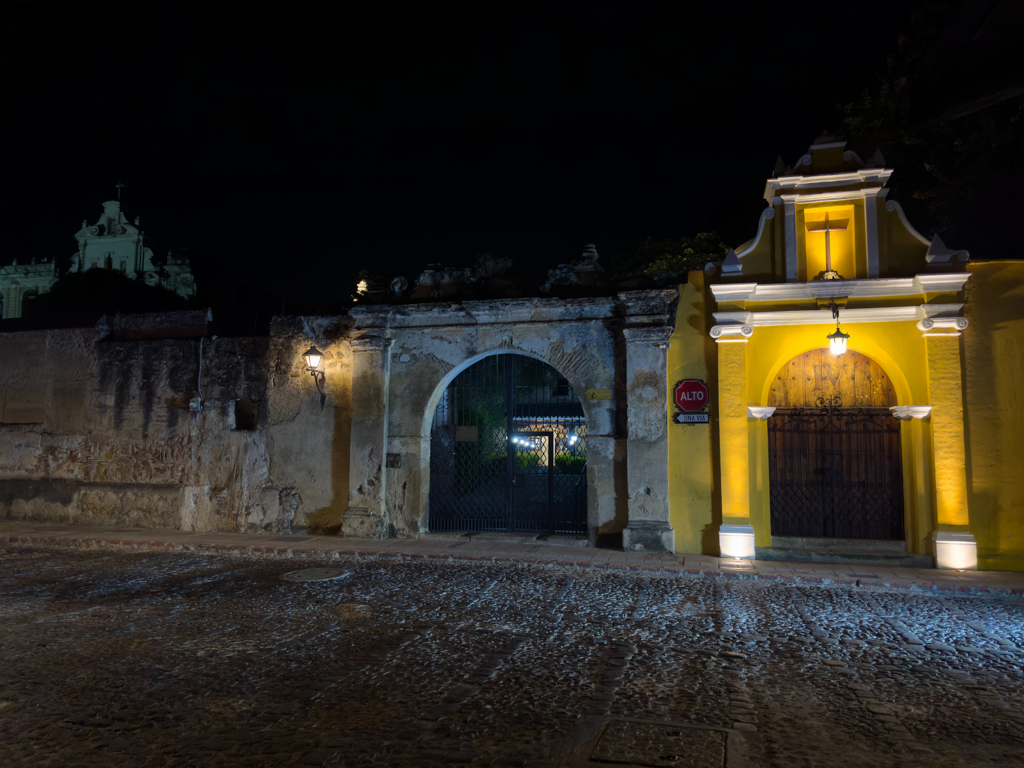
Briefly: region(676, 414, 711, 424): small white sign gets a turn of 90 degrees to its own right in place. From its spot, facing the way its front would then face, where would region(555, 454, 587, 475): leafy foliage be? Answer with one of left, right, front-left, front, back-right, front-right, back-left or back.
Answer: front-right

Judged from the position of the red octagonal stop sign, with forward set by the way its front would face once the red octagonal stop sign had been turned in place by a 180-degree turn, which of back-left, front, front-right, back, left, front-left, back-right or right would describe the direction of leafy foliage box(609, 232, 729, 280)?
front

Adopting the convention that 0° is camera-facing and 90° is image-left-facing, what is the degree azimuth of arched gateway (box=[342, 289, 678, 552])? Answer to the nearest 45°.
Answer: approximately 0°

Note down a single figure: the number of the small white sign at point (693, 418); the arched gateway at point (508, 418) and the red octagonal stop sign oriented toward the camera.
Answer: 3

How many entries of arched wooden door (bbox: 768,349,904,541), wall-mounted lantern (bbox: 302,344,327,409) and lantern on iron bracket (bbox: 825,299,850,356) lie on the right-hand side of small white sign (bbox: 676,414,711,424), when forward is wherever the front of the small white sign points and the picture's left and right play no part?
1
